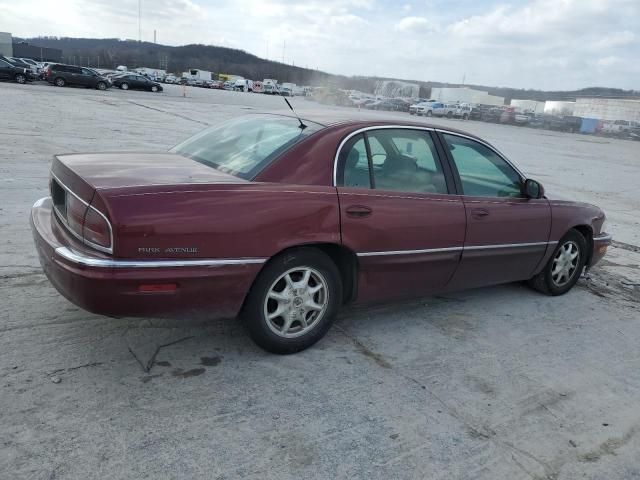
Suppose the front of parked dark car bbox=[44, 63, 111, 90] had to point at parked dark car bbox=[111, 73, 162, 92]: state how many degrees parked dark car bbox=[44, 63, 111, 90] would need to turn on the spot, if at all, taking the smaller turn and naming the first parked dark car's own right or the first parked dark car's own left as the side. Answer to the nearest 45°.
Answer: approximately 45° to the first parked dark car's own left

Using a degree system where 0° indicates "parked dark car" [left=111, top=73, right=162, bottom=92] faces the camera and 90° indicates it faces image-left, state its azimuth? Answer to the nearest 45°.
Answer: approximately 270°

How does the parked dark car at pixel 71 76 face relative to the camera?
to the viewer's right

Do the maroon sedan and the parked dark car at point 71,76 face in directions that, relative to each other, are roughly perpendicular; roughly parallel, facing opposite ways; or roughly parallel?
roughly parallel

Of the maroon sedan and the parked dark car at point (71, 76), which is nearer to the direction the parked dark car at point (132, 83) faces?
the maroon sedan

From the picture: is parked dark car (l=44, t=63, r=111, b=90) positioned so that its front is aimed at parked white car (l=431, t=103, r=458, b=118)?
yes

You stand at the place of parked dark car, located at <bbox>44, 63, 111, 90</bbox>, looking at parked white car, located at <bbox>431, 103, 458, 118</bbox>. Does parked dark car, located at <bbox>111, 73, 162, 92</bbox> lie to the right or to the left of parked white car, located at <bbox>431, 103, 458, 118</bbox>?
left

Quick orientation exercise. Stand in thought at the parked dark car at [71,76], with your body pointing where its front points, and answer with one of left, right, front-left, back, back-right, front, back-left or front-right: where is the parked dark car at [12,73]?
back
